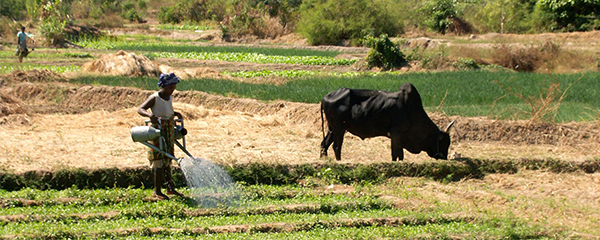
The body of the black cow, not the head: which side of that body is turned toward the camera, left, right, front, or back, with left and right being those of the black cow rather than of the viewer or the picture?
right

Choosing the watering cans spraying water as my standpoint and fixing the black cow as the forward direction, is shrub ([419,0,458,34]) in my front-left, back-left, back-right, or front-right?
front-left

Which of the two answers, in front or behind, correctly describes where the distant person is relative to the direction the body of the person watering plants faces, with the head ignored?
behind

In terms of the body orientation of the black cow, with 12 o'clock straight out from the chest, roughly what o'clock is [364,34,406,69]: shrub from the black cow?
The shrub is roughly at 9 o'clock from the black cow.

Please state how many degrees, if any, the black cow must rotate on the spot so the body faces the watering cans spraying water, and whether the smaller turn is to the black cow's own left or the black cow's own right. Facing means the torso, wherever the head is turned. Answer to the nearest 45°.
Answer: approximately 135° to the black cow's own right

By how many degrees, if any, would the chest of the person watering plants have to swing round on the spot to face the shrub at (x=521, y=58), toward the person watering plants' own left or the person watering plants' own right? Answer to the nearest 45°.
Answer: approximately 90° to the person watering plants' own left

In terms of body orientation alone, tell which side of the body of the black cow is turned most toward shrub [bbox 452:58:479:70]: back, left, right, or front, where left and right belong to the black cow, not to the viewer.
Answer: left

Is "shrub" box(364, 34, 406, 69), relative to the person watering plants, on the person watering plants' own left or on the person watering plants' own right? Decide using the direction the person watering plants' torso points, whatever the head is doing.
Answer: on the person watering plants' own left

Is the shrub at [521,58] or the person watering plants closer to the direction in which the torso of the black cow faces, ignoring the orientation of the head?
the shrub

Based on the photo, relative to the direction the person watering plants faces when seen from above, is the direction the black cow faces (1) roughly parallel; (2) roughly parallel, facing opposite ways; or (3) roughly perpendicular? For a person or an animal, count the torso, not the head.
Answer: roughly parallel

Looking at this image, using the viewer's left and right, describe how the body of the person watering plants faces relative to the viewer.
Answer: facing the viewer and to the right of the viewer

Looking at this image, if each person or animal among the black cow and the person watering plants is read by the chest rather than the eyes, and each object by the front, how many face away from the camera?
0

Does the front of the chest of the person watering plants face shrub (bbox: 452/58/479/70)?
no

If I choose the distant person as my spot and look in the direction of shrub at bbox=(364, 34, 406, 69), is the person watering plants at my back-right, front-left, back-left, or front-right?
front-right

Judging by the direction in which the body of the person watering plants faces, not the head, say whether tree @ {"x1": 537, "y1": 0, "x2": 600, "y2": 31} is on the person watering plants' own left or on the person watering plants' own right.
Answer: on the person watering plants' own left

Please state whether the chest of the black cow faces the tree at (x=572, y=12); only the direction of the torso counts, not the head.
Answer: no

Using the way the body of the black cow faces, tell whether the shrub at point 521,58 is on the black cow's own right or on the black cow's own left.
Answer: on the black cow's own left
